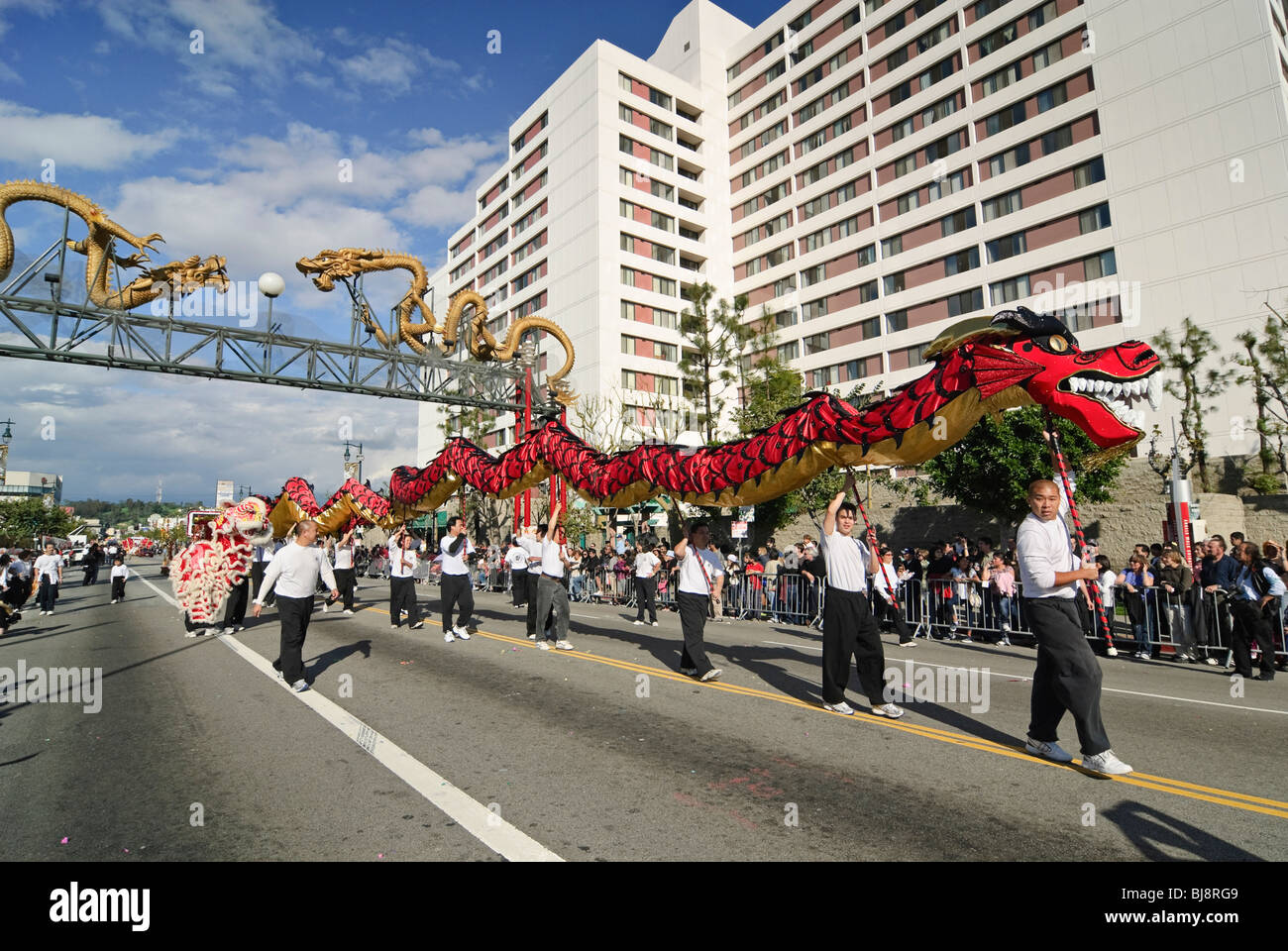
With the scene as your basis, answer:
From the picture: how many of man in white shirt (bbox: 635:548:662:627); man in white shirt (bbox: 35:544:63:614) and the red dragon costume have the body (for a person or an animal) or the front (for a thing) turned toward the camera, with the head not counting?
2

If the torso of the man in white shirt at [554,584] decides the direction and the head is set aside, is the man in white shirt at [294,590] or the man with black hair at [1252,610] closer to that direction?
the man with black hair

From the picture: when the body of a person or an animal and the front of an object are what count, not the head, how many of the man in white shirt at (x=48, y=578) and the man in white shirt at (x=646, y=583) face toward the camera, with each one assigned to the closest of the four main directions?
2

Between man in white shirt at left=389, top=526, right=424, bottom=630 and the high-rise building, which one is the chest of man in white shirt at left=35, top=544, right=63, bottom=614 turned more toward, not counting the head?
the man in white shirt

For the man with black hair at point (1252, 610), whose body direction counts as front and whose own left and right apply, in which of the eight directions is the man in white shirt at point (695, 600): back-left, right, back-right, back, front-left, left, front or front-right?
front

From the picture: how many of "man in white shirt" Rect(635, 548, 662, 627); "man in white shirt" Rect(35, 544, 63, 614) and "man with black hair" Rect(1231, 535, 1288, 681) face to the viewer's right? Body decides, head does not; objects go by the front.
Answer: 0

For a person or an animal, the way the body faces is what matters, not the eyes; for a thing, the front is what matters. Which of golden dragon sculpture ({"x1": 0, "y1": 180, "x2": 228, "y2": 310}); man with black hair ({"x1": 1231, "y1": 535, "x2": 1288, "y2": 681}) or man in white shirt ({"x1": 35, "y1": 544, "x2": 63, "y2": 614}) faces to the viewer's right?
the golden dragon sculpture

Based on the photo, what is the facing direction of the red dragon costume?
to the viewer's right

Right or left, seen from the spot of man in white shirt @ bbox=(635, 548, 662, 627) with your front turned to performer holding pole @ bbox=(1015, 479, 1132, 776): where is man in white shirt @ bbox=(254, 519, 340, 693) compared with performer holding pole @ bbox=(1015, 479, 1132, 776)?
right

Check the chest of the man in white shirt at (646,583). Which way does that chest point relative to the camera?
toward the camera

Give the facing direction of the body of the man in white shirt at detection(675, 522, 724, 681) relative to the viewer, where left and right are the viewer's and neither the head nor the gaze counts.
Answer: facing the viewer and to the right of the viewer

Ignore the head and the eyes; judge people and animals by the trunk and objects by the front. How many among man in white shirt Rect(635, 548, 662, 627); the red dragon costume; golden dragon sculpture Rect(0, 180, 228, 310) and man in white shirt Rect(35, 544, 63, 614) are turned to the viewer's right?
2

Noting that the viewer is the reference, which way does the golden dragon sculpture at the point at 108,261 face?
facing to the right of the viewer
